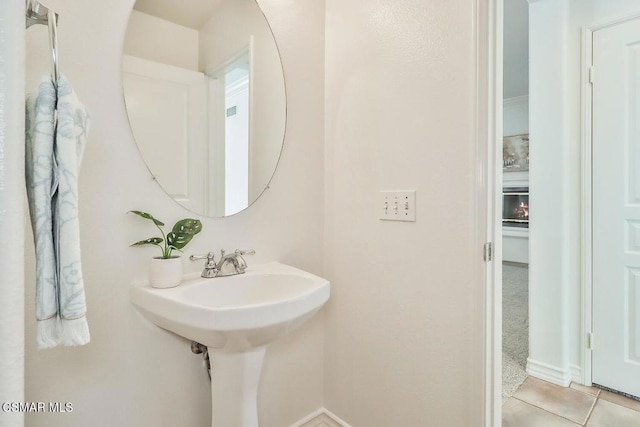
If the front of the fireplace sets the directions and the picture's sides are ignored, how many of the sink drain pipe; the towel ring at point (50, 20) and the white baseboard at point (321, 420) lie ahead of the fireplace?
3

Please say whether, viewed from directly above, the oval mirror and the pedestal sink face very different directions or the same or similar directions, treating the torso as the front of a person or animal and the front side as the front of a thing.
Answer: same or similar directions

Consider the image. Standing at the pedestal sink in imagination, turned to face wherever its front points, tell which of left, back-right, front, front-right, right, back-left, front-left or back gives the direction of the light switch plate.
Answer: front-left

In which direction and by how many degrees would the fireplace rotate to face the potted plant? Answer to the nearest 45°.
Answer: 0° — it already faces it

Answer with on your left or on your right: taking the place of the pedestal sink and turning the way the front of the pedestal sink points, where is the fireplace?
on your left

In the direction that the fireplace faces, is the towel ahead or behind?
ahead

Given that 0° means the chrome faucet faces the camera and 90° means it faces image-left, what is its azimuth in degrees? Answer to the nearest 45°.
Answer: approximately 315°

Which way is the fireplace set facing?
toward the camera

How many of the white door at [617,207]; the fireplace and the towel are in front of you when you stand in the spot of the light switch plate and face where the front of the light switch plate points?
1

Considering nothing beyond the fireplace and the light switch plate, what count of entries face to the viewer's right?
0

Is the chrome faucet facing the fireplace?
no

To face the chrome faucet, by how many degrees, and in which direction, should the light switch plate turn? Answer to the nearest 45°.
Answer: approximately 45° to its right

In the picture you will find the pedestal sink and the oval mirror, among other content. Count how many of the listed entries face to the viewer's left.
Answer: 0

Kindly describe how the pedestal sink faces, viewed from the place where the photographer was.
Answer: facing the viewer and to the right of the viewer

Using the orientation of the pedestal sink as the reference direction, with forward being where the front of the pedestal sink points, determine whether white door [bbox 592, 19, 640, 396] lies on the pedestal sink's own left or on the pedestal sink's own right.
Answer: on the pedestal sink's own left

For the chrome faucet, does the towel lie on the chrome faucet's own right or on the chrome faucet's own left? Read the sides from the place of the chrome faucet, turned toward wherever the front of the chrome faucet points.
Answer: on the chrome faucet's own right
